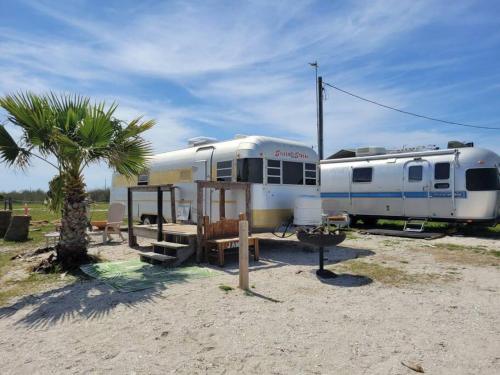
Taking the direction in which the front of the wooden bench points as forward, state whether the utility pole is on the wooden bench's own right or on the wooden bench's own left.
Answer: on the wooden bench's own left

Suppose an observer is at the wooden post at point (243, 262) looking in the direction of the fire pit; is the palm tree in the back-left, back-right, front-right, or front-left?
back-left

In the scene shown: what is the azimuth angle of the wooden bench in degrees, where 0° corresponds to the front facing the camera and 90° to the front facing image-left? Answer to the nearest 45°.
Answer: approximately 315°

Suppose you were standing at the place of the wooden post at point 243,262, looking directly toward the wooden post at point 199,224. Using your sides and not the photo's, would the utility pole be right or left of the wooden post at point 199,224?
right

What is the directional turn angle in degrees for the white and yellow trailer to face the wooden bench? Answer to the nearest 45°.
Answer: approximately 90° to its right

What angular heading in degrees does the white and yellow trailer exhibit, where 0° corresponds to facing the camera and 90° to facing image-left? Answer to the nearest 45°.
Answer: approximately 315°
